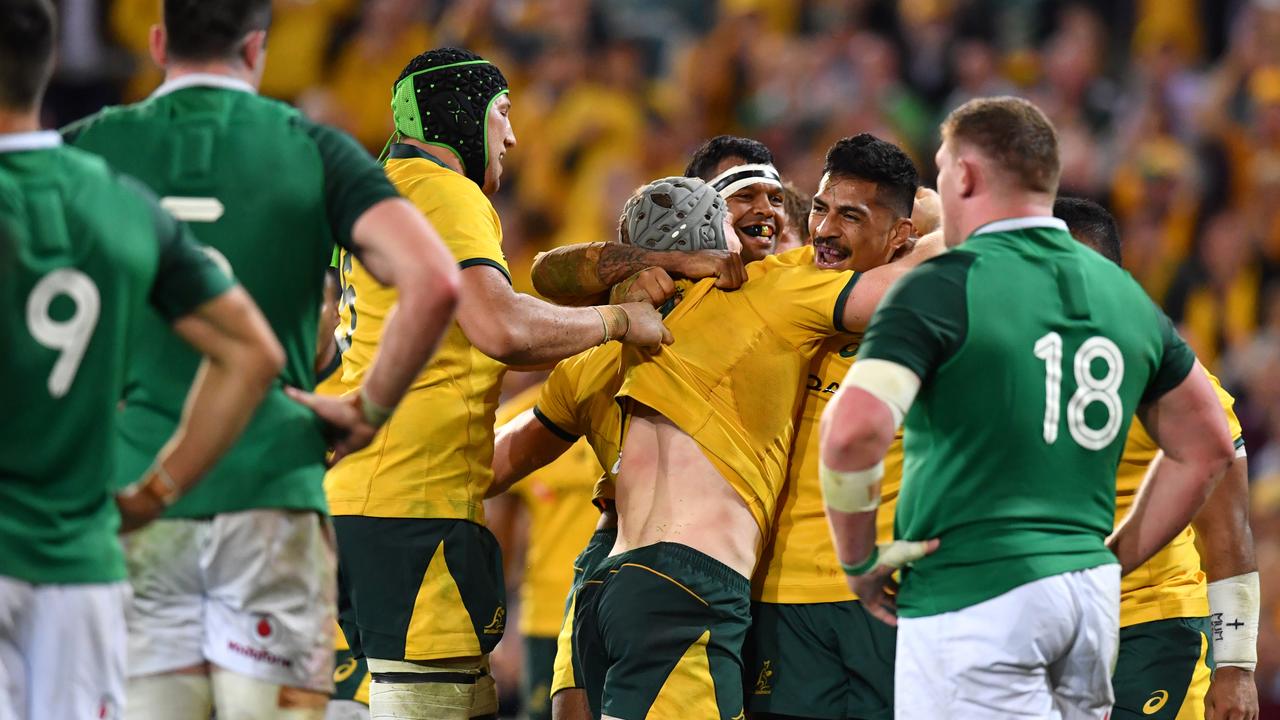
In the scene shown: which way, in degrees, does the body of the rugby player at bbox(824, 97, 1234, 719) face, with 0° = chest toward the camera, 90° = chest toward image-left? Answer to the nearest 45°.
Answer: approximately 135°

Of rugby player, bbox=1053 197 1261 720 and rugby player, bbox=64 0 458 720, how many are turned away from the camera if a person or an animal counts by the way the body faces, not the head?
1

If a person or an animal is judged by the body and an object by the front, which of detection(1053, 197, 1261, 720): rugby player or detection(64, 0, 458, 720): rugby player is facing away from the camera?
detection(64, 0, 458, 720): rugby player

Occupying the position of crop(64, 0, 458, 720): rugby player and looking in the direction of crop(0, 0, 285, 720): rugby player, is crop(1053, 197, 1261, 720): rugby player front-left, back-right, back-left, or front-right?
back-left

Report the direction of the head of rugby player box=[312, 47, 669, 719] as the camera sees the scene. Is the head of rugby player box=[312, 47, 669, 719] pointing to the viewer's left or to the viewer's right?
to the viewer's right

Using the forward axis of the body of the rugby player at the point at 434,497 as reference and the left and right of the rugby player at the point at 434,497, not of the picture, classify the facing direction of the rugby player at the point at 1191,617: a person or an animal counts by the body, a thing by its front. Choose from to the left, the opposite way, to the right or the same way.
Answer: the opposite way

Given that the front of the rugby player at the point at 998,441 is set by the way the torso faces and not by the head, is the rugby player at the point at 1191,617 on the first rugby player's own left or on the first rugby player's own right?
on the first rugby player's own right

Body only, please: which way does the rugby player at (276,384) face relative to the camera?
away from the camera

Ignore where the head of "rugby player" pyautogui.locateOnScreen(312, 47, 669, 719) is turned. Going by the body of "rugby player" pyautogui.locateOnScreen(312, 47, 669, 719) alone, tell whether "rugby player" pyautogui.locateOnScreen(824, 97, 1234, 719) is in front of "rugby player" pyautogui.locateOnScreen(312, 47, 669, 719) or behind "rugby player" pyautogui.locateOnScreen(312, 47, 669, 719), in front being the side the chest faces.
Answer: in front

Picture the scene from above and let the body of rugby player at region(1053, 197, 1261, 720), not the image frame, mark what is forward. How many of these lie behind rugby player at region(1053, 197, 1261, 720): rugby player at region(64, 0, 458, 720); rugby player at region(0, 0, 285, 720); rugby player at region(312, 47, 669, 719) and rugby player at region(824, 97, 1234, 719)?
0

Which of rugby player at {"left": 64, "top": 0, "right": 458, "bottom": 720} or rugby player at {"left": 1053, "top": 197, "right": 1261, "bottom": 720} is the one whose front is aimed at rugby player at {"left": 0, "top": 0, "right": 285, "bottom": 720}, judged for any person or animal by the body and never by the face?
rugby player at {"left": 1053, "top": 197, "right": 1261, "bottom": 720}

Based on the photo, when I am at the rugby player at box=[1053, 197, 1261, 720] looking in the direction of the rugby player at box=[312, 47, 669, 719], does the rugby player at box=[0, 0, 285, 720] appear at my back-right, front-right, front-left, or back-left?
front-left

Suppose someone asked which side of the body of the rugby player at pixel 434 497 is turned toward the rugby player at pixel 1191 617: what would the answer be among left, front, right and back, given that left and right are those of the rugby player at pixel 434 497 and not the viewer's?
front

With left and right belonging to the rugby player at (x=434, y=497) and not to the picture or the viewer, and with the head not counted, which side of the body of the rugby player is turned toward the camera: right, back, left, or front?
right

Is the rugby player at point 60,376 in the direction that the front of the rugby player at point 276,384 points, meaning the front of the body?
no

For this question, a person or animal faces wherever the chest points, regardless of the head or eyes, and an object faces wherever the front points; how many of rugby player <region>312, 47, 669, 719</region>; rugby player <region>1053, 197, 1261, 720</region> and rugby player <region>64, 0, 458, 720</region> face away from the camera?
1

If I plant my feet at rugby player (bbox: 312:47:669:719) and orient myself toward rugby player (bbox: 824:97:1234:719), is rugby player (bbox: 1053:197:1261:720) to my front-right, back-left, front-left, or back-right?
front-left

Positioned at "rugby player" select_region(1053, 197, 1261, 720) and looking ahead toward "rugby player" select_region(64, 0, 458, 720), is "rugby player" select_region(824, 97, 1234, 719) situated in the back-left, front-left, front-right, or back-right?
front-left
